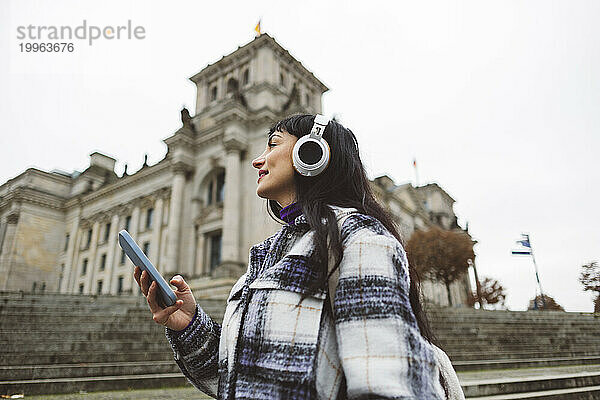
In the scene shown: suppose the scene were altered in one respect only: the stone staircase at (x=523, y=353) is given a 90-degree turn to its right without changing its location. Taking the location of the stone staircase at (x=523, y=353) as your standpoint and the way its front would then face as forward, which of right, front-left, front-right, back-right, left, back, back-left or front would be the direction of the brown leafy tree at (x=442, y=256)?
right

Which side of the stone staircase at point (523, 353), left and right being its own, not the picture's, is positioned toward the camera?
front

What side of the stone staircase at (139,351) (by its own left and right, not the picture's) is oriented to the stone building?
back

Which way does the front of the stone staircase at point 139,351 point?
toward the camera

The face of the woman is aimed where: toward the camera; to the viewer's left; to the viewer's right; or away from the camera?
to the viewer's left

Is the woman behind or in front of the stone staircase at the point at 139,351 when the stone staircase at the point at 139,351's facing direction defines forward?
in front

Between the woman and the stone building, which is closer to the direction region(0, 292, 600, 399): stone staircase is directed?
the woman

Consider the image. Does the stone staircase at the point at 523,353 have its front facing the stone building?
no

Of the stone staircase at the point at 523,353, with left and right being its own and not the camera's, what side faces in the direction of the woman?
front
